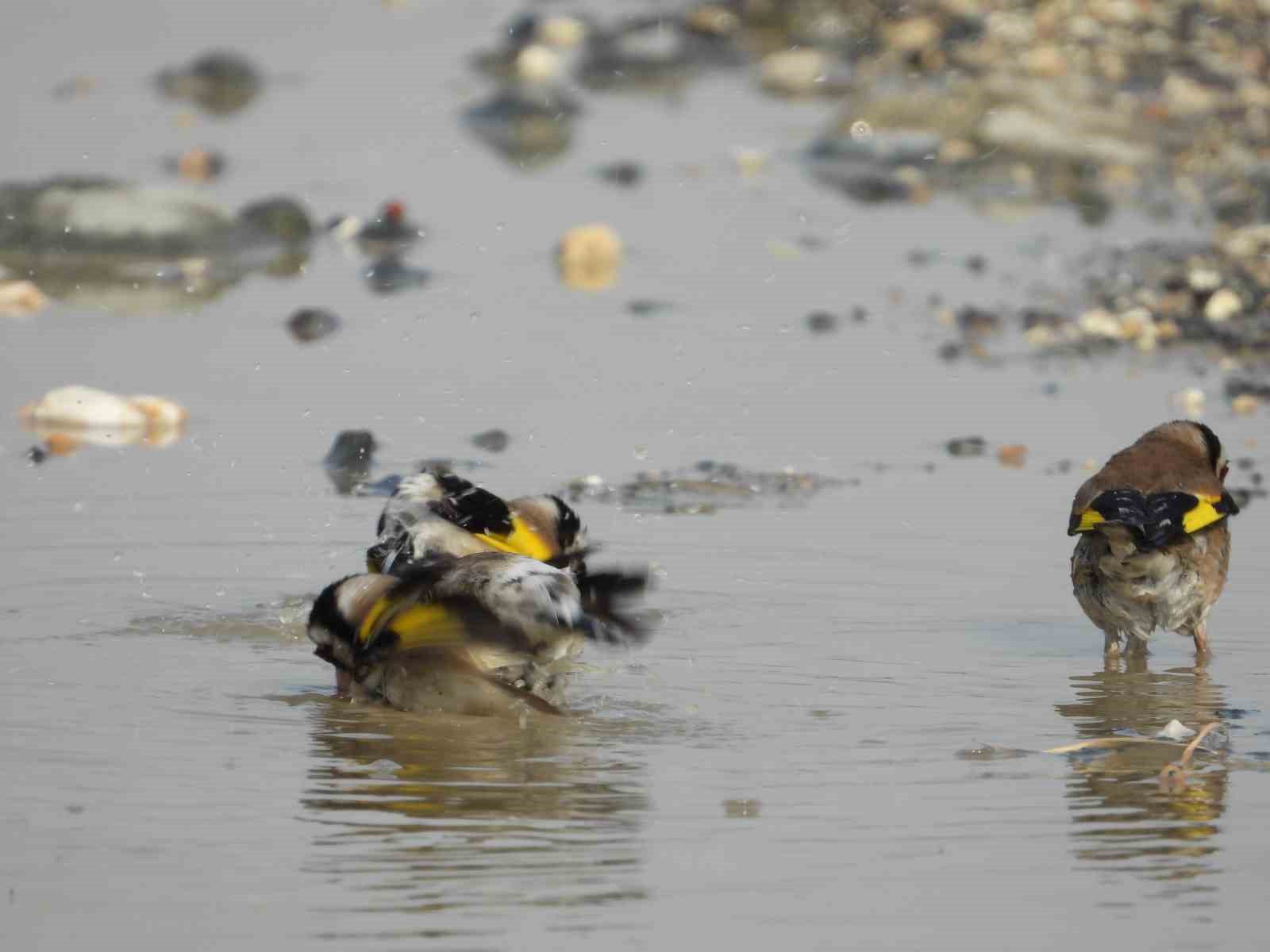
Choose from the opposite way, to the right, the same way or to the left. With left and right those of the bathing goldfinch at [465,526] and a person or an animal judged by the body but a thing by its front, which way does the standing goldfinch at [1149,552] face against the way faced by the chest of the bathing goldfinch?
to the left

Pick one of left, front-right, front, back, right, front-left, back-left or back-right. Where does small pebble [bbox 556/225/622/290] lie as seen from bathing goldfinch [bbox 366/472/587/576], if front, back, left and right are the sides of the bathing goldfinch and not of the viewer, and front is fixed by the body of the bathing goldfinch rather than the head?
left

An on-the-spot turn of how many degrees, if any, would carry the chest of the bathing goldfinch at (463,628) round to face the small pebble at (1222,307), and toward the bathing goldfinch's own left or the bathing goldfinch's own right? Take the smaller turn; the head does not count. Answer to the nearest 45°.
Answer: approximately 135° to the bathing goldfinch's own right

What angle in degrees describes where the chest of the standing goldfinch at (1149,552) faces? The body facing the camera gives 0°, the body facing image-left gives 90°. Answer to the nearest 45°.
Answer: approximately 180°

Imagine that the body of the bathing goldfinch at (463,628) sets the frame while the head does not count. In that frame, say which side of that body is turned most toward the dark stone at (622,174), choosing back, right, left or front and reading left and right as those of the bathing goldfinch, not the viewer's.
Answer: right

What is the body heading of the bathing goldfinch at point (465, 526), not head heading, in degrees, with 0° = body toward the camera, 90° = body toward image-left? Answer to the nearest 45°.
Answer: approximately 270°

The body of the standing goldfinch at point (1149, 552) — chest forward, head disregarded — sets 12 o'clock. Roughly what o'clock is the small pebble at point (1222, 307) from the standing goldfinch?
The small pebble is roughly at 12 o'clock from the standing goldfinch.

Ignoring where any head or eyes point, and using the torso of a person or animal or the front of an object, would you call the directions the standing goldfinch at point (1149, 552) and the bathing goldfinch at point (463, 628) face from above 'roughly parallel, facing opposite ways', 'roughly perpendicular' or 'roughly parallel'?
roughly perpendicular

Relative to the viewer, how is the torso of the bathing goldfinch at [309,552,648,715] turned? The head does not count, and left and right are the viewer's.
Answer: facing to the left of the viewer

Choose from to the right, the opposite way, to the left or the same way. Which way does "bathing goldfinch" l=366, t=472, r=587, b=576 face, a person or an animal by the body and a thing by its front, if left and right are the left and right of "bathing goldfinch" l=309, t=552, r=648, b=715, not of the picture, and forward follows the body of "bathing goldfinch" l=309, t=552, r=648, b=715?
the opposite way

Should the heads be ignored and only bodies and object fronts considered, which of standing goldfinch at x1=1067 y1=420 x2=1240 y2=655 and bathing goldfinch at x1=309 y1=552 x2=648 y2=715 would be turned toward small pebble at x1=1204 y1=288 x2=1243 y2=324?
the standing goldfinch

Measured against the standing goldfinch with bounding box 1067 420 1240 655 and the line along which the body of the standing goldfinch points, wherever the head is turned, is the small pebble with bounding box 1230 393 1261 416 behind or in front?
in front

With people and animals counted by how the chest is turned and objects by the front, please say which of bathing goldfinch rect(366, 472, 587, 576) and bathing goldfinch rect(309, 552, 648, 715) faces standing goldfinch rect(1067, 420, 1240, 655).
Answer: bathing goldfinch rect(366, 472, 587, 576)

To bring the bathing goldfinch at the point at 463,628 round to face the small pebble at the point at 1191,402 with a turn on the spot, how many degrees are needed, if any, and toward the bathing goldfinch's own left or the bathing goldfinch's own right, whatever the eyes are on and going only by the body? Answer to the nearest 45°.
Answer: approximately 135° to the bathing goldfinch's own right

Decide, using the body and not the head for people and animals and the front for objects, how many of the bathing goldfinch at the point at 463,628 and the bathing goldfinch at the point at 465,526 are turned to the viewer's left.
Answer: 1

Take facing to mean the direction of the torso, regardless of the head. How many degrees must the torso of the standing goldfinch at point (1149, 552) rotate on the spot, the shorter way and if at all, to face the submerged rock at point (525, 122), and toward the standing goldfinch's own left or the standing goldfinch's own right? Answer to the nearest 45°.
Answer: approximately 45° to the standing goldfinch's own left

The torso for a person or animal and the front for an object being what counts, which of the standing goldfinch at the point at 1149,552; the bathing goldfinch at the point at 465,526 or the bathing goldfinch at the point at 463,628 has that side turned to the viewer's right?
the bathing goldfinch at the point at 465,526

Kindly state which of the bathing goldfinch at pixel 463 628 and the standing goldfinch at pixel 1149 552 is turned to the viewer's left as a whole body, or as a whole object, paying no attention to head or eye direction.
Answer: the bathing goldfinch

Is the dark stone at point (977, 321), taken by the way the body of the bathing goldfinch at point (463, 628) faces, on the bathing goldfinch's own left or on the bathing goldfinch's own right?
on the bathing goldfinch's own right

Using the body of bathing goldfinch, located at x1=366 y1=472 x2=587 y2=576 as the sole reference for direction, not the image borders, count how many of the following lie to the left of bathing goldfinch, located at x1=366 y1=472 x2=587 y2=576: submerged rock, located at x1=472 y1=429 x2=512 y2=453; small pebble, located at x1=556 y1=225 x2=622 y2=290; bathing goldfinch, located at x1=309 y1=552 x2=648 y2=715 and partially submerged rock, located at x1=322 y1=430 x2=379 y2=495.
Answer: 3

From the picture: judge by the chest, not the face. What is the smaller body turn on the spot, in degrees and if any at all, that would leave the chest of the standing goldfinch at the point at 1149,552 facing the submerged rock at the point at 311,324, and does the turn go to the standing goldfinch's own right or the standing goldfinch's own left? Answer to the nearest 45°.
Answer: approximately 45° to the standing goldfinch's own left

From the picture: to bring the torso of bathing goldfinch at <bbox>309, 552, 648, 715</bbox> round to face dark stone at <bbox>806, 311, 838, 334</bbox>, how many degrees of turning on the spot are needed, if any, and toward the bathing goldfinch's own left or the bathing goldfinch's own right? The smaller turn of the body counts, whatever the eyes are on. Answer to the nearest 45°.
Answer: approximately 90° to the bathing goldfinch's own right
